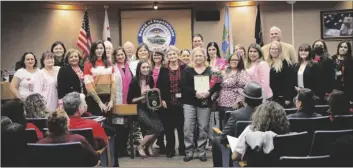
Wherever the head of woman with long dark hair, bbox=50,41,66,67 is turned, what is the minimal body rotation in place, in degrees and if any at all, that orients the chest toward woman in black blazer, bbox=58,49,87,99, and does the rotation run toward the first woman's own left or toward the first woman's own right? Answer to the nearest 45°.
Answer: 0° — they already face them

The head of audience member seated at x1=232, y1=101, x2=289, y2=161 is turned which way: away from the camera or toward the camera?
away from the camera

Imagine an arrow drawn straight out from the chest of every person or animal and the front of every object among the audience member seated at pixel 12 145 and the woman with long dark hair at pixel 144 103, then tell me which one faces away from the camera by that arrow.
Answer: the audience member seated

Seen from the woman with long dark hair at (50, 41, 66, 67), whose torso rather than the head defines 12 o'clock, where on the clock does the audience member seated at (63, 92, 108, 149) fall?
The audience member seated is roughly at 12 o'clock from the woman with long dark hair.

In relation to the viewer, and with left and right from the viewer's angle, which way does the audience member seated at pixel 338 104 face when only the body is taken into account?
facing away from the viewer

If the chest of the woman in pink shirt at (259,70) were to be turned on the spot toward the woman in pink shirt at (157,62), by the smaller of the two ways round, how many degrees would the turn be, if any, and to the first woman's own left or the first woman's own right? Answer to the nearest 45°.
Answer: approximately 45° to the first woman's own right

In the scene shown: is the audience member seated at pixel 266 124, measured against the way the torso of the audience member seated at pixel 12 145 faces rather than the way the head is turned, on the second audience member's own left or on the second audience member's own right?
on the second audience member's own right

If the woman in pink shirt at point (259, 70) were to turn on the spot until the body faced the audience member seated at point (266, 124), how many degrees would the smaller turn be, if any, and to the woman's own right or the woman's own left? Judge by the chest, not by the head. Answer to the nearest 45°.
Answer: approximately 45° to the woman's own left

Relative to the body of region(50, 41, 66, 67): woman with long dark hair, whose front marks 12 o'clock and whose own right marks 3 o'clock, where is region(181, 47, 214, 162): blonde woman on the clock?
The blonde woman is roughly at 10 o'clock from the woman with long dark hair.

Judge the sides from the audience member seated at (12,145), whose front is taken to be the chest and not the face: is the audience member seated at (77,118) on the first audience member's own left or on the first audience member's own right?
on the first audience member's own right
